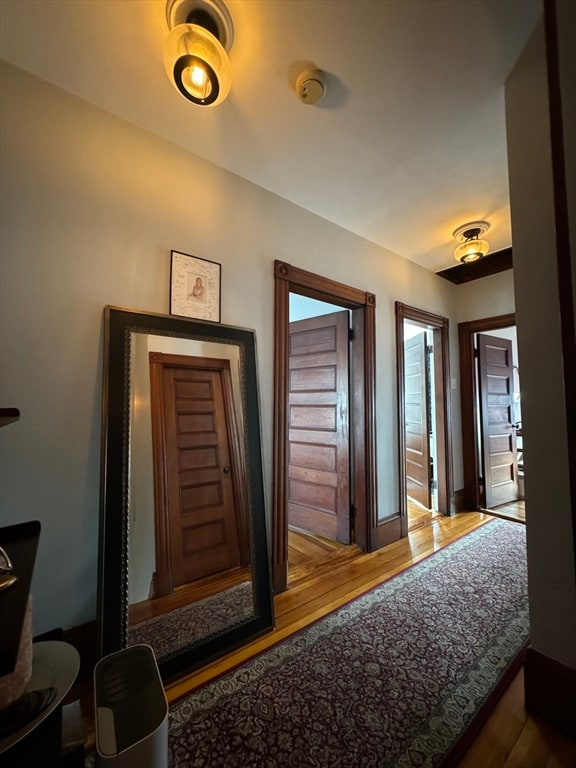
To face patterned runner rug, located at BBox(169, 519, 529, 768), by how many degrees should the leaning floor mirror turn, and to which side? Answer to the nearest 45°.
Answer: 0° — it already faces it

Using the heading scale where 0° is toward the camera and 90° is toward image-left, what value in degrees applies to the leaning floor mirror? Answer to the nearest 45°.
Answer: approximately 315°

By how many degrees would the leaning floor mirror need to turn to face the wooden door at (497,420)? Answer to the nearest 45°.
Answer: approximately 45° to its left

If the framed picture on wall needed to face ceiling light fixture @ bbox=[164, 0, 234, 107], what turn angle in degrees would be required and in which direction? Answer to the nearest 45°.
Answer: approximately 45° to its right

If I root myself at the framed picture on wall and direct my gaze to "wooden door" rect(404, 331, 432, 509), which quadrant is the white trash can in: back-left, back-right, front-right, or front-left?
back-right

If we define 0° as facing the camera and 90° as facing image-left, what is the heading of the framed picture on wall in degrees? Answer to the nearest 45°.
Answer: approximately 315°
